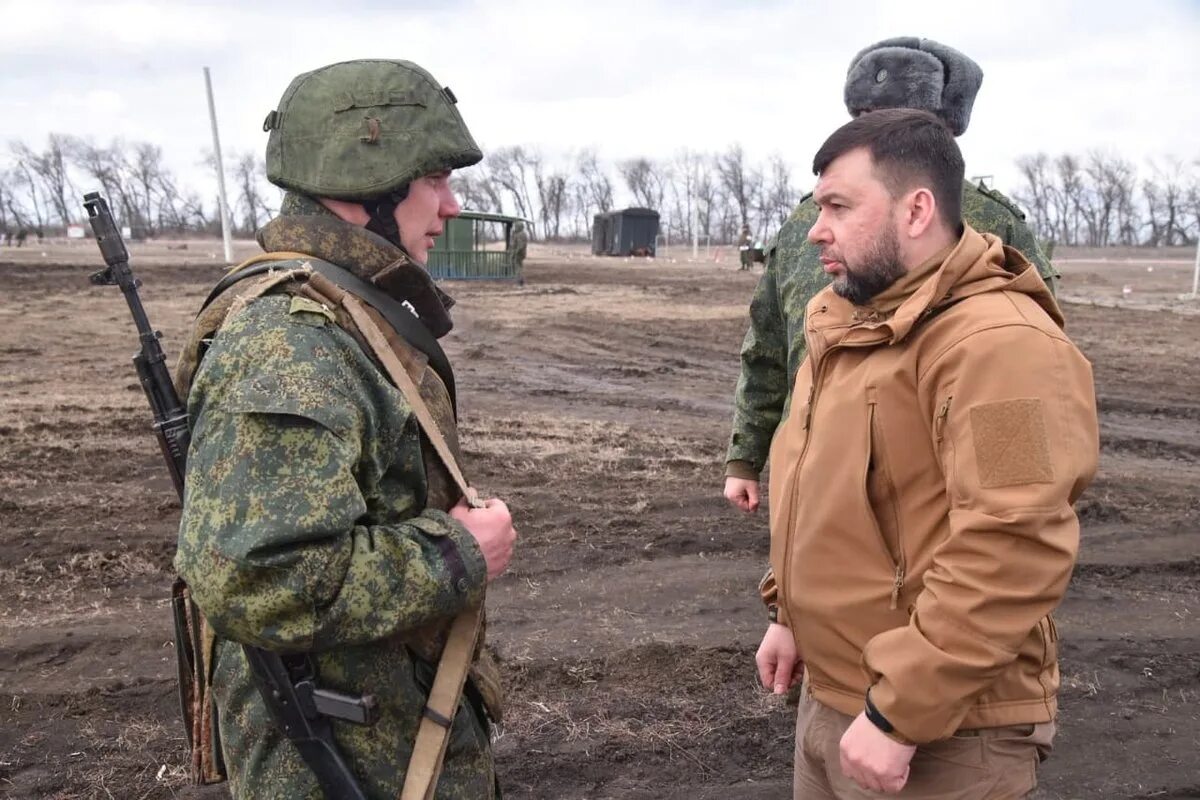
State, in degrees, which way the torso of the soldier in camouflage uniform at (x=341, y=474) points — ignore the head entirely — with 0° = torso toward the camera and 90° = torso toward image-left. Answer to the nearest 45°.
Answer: approximately 270°

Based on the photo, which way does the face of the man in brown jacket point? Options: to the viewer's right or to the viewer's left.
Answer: to the viewer's left

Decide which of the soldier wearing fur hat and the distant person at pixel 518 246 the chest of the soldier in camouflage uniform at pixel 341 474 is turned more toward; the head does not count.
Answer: the soldier wearing fur hat

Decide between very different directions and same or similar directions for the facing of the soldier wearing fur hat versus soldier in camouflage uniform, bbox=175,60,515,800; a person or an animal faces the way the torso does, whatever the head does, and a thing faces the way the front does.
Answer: very different directions

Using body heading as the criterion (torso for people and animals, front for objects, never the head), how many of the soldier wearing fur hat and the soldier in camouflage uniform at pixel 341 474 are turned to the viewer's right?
1

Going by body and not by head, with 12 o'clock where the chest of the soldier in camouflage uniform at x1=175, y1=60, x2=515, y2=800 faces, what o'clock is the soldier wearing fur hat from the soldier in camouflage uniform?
The soldier wearing fur hat is roughly at 11 o'clock from the soldier in camouflage uniform.

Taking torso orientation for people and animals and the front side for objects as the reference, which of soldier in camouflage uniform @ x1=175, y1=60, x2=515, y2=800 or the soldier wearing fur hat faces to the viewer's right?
the soldier in camouflage uniform

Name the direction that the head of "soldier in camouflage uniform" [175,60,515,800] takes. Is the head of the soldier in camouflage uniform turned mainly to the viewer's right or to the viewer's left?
to the viewer's right

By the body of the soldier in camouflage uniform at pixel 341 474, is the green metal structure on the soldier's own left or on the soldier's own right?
on the soldier's own left
